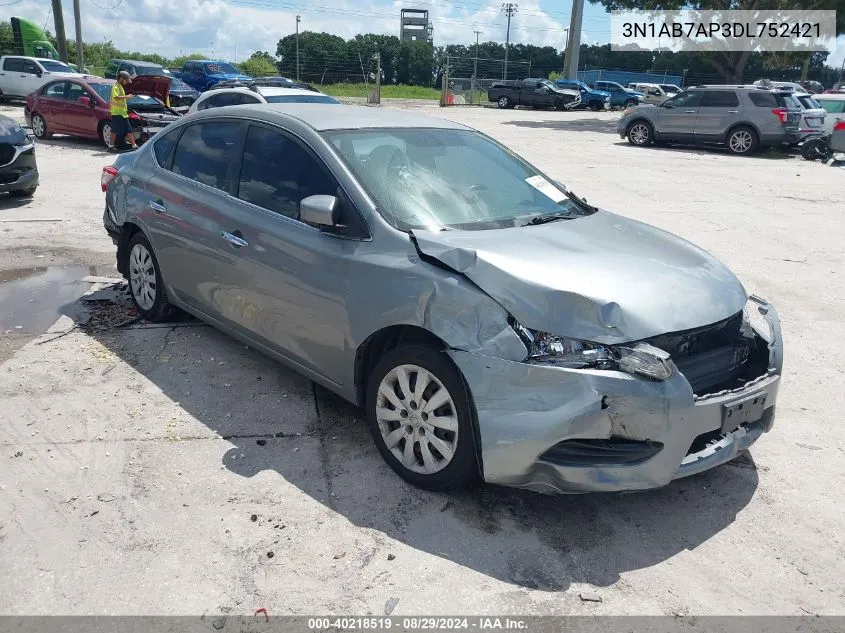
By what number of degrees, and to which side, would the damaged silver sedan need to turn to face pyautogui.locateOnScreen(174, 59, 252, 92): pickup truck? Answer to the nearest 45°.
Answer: approximately 135° to its left

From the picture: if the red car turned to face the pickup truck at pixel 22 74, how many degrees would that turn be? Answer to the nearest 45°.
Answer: approximately 135° to its left

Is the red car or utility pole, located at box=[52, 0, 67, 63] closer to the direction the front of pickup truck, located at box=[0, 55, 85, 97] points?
the red car

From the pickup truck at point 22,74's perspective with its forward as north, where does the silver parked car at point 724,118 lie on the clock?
The silver parked car is roughly at 12 o'clock from the pickup truck.

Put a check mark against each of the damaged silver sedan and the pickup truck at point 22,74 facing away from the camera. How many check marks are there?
0

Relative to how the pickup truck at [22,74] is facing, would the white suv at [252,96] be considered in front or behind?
in front

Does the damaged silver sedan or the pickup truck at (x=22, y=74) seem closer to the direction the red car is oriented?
the damaged silver sedan

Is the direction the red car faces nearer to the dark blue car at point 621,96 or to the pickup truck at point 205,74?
the dark blue car

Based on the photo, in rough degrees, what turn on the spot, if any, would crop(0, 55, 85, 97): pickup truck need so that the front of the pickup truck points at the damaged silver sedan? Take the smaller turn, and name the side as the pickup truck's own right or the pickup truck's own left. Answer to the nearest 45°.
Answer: approximately 45° to the pickup truck's own right
